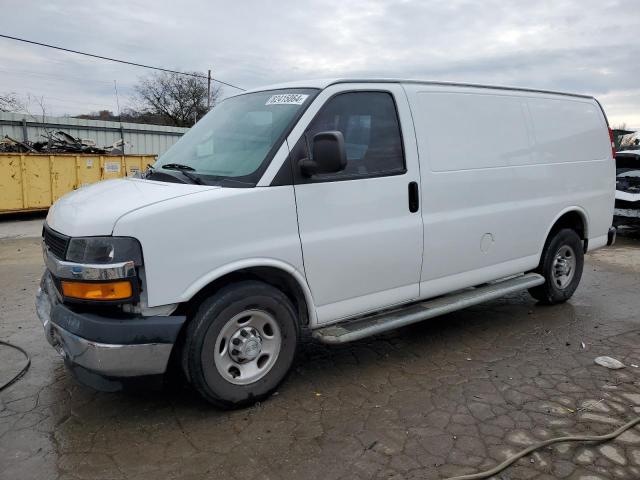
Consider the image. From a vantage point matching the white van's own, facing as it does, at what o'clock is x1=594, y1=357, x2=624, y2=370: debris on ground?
The debris on ground is roughly at 7 o'clock from the white van.

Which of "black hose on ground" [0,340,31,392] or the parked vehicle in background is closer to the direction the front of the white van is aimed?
the black hose on ground

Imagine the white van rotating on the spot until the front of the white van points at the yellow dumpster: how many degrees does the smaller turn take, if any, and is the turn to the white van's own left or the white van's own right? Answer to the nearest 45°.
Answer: approximately 90° to the white van's own right

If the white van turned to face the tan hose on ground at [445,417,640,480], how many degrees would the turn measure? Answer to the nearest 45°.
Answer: approximately 90° to its left

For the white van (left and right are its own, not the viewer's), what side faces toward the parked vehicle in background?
back

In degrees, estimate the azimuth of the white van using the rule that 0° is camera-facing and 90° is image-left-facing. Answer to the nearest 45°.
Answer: approximately 45°
